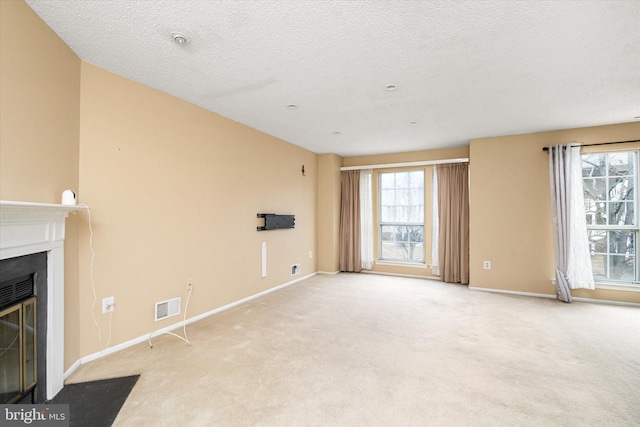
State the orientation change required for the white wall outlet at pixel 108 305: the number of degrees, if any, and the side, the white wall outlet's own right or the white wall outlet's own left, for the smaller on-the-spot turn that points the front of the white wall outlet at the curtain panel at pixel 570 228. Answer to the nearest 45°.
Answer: approximately 45° to the white wall outlet's own left

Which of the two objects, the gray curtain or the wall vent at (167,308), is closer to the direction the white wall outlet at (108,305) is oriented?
the gray curtain

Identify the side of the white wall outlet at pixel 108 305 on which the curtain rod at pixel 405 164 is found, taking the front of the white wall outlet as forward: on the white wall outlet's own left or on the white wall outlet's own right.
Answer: on the white wall outlet's own left

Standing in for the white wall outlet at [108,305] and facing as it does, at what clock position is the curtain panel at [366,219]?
The curtain panel is roughly at 10 o'clock from the white wall outlet.

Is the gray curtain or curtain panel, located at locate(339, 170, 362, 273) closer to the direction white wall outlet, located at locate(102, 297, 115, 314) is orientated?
the gray curtain

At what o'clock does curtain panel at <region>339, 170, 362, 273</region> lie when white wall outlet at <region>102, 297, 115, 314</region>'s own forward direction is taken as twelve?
The curtain panel is roughly at 10 o'clock from the white wall outlet.

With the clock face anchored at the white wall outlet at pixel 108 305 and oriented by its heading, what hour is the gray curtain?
The gray curtain is roughly at 11 o'clock from the white wall outlet.

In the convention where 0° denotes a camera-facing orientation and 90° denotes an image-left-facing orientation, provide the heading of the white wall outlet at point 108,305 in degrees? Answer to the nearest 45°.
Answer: approximately 315°

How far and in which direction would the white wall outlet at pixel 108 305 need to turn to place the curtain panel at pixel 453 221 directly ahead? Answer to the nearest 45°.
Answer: approximately 45° to its left

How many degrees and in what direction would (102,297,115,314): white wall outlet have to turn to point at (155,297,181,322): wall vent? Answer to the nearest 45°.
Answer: approximately 90° to its left
